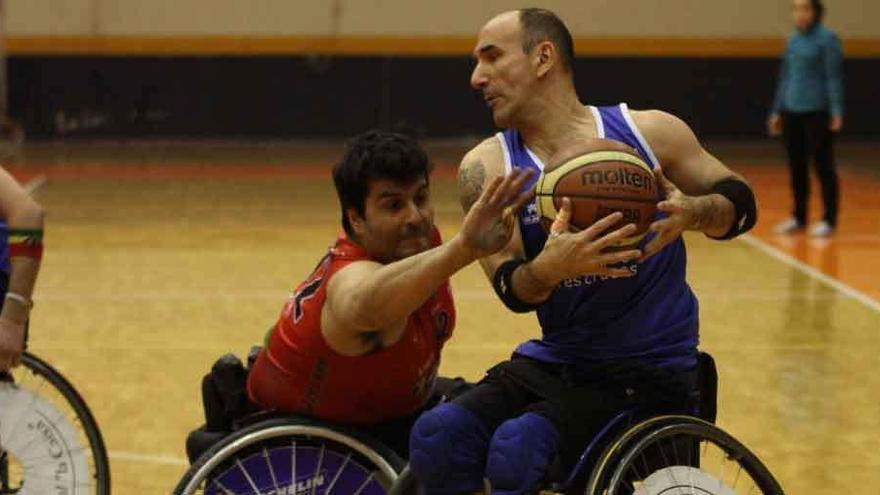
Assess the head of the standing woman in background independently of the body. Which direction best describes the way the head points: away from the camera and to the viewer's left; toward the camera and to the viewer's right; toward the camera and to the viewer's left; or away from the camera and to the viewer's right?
toward the camera and to the viewer's left

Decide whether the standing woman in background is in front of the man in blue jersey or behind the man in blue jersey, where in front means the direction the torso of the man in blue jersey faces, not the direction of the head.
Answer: behind

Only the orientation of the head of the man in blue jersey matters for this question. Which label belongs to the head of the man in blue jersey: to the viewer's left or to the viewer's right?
to the viewer's left

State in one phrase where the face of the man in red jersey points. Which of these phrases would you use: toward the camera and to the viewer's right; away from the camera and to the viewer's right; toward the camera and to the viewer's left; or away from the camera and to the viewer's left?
toward the camera and to the viewer's right

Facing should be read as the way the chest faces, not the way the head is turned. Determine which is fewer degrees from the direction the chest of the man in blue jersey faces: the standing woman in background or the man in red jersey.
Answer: the man in red jersey

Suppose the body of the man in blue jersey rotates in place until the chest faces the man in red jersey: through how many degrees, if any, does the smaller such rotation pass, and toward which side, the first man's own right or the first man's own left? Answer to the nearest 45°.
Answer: approximately 45° to the first man's own right
